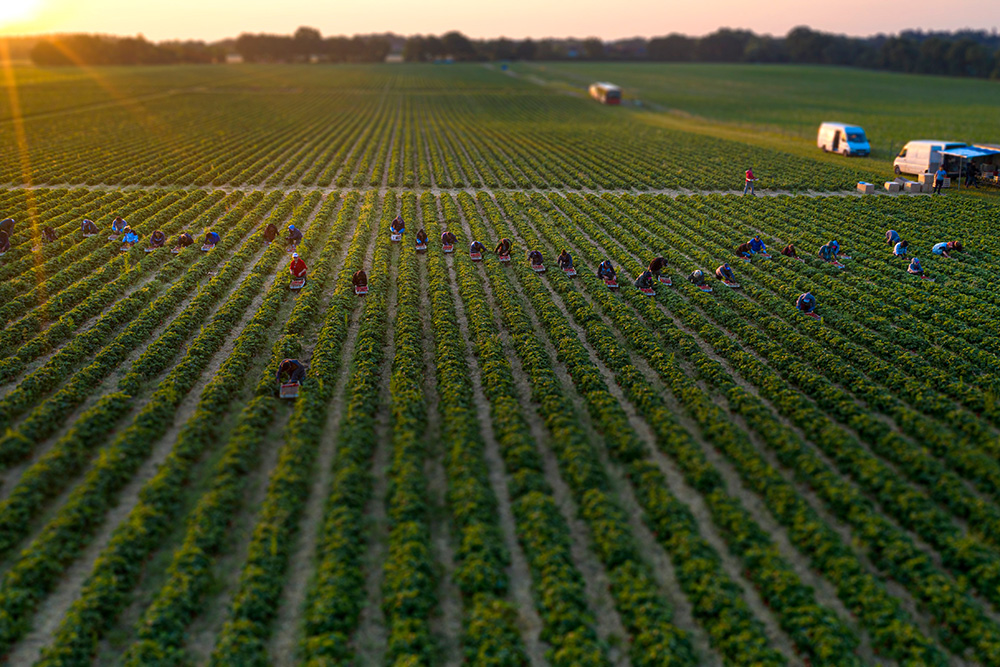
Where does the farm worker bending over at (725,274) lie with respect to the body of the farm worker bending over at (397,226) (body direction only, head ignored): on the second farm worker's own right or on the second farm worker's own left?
on the second farm worker's own left

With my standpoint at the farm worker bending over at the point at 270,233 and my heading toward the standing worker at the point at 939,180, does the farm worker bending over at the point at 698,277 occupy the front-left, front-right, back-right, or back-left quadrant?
front-right

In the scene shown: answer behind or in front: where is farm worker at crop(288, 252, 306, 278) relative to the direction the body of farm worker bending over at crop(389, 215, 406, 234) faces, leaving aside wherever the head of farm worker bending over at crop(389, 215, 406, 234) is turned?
in front

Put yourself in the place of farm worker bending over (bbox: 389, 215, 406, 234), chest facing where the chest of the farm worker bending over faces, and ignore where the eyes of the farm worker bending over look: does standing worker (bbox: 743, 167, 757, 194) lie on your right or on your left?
on your left

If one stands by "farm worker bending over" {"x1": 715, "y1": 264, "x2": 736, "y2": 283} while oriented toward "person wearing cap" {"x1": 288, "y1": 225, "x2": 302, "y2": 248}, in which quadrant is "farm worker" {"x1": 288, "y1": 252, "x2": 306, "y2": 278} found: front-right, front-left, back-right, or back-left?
front-left

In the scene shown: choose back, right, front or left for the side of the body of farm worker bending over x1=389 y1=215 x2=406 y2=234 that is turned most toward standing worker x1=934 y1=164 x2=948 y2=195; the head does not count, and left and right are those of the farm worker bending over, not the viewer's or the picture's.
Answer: left

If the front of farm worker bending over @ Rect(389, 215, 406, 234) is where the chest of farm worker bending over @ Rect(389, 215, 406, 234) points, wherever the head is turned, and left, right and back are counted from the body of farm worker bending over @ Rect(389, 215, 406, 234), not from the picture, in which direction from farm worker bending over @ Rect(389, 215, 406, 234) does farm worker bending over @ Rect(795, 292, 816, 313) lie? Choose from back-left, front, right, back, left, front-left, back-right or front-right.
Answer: front-left

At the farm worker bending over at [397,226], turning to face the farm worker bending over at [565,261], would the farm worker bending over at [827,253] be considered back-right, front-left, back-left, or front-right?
front-left

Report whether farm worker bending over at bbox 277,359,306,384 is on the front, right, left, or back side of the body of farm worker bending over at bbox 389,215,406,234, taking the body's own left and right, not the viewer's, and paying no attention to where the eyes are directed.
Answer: front

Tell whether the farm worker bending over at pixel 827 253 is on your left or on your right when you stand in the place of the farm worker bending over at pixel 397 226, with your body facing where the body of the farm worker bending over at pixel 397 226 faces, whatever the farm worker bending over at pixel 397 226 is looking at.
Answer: on your left

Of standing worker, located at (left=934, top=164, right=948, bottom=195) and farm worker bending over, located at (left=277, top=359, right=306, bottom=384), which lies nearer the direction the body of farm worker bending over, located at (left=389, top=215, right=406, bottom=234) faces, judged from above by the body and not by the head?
the farm worker bending over

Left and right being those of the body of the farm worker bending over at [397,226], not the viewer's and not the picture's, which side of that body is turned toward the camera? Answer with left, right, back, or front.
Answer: front

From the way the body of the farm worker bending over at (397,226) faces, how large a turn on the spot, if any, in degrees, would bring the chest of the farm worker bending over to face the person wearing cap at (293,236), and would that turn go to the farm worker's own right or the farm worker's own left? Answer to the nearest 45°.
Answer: approximately 90° to the farm worker's own right

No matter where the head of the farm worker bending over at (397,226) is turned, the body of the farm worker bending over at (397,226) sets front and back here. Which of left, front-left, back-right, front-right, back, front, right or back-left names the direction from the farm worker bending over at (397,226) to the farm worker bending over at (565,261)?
front-left
